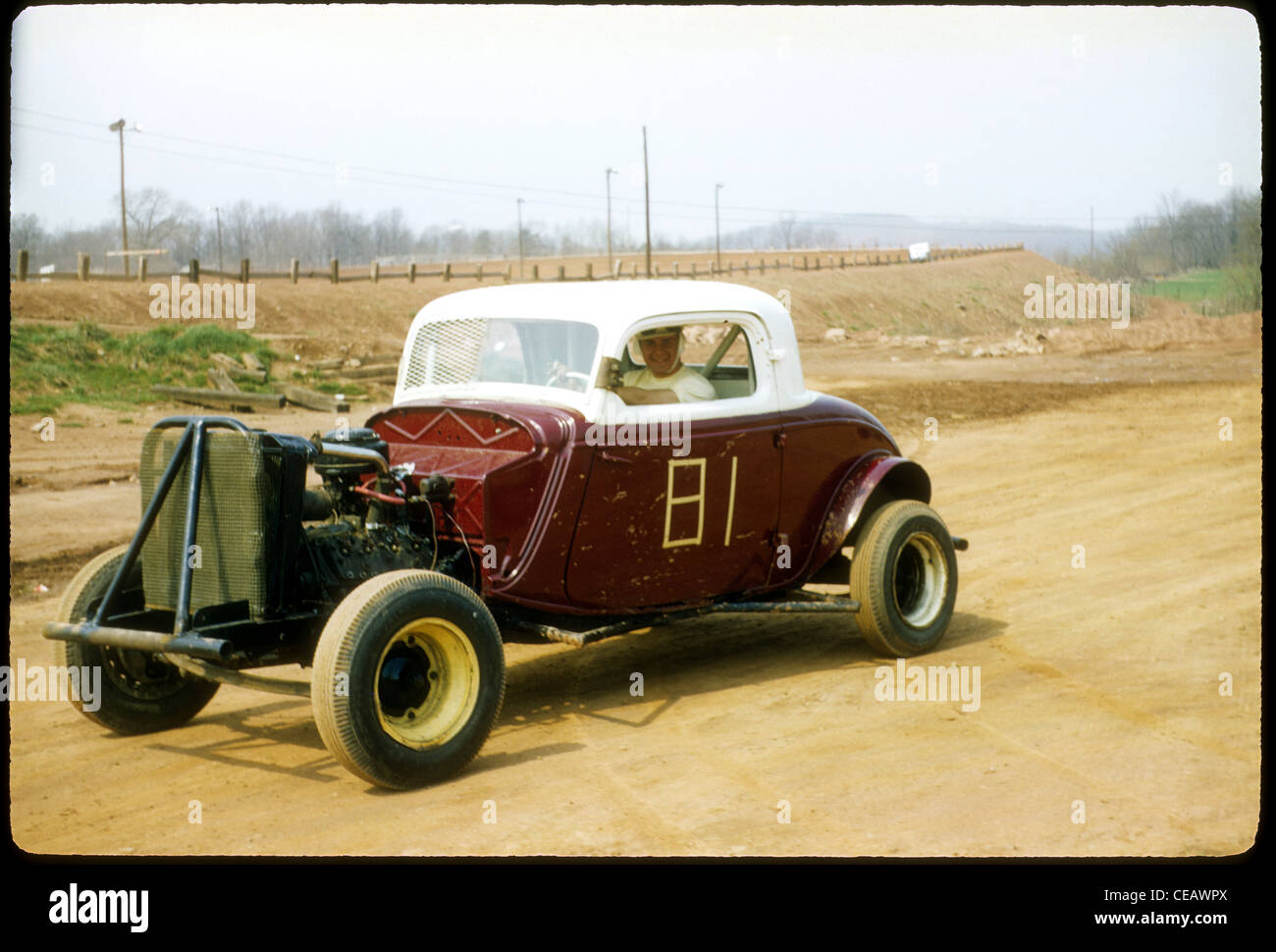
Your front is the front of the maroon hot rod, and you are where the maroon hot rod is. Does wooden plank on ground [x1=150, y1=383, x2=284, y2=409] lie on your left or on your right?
on your right

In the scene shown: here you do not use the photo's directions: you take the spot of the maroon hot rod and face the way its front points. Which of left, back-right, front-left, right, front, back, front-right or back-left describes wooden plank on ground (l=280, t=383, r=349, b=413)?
back-right

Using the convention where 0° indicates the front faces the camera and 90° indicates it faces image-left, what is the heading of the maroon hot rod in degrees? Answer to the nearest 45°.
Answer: approximately 45°
